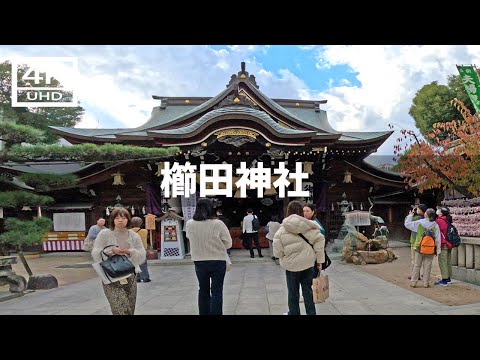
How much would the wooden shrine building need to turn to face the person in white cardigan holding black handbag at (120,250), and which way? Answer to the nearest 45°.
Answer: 0° — it already faces them

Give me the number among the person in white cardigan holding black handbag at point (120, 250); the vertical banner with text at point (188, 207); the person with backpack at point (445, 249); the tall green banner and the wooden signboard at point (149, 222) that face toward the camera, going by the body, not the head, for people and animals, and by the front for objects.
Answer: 4

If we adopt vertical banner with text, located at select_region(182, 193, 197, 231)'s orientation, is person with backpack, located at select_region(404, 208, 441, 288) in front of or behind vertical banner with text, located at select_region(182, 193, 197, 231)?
in front

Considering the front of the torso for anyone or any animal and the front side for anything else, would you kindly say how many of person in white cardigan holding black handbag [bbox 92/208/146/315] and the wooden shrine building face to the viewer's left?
0

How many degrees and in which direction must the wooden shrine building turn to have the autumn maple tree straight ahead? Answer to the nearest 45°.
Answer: approximately 45° to its left

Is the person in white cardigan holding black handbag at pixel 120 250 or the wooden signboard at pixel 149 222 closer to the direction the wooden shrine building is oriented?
the person in white cardigan holding black handbag

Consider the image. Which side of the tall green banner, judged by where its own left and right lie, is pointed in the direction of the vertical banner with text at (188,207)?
right

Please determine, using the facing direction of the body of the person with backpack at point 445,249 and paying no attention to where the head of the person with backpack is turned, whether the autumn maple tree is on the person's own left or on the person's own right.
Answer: on the person's own right

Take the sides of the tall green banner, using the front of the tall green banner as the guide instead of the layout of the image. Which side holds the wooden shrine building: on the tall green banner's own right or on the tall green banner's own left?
on the tall green banner's own right
